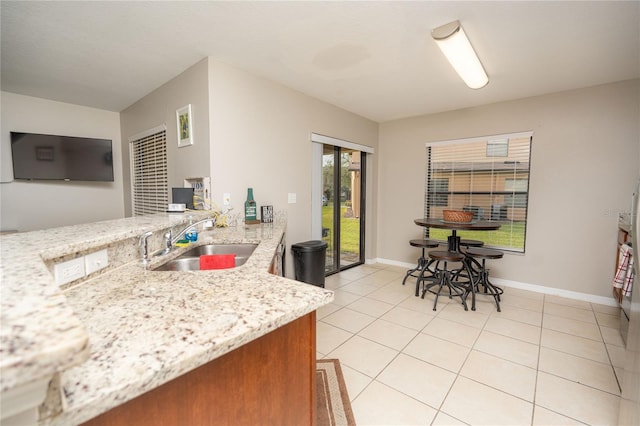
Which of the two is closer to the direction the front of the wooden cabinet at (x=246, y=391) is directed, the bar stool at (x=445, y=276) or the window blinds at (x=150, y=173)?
the bar stool

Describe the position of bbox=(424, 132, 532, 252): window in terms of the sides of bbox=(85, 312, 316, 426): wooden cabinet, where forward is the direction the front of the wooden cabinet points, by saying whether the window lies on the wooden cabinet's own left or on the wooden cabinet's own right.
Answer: on the wooden cabinet's own left

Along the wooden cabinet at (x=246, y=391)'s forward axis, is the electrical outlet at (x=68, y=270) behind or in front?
behind

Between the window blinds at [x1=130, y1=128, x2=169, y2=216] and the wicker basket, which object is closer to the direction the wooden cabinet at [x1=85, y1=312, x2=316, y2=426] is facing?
the wicker basket

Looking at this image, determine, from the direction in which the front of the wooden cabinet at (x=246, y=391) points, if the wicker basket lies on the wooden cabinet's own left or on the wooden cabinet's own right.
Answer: on the wooden cabinet's own left

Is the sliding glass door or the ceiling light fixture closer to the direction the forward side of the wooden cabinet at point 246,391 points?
the ceiling light fixture

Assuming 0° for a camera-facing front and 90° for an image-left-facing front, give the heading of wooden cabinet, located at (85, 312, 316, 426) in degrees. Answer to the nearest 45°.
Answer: approximately 315°

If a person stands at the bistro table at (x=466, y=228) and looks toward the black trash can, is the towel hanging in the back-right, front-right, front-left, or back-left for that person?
back-left

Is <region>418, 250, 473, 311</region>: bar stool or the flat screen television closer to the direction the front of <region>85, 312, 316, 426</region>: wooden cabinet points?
the bar stool
